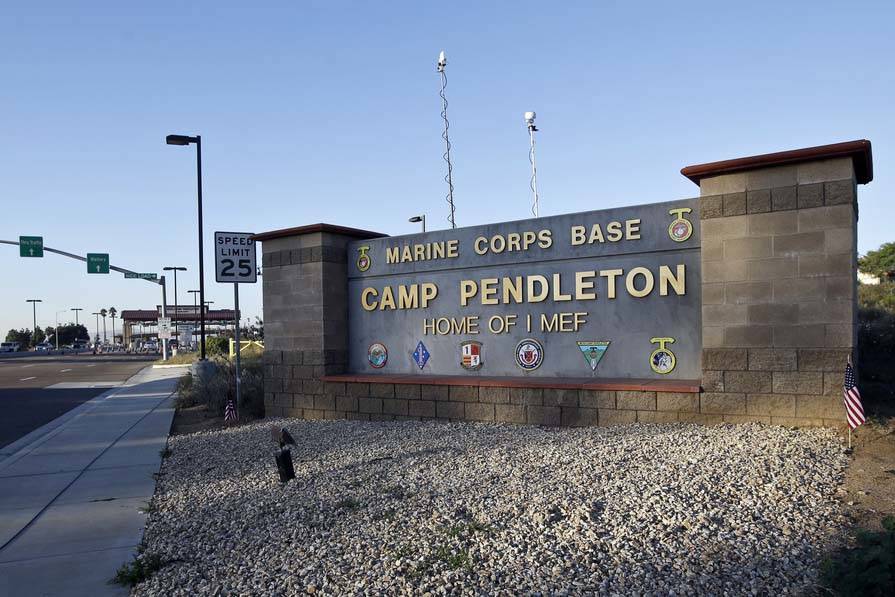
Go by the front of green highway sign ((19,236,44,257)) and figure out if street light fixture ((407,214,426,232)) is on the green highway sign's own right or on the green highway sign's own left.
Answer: on the green highway sign's own left

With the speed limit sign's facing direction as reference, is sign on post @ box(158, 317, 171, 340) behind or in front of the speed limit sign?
behind

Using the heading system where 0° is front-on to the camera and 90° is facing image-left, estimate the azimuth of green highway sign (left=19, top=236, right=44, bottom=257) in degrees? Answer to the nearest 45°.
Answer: approximately 0°

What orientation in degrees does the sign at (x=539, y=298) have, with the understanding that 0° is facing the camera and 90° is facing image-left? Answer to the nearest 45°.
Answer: approximately 45°

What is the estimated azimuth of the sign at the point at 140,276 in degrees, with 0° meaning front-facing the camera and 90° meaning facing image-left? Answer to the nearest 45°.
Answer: approximately 0°

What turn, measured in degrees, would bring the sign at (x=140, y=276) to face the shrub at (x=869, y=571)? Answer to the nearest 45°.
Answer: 0° — it already faces it
